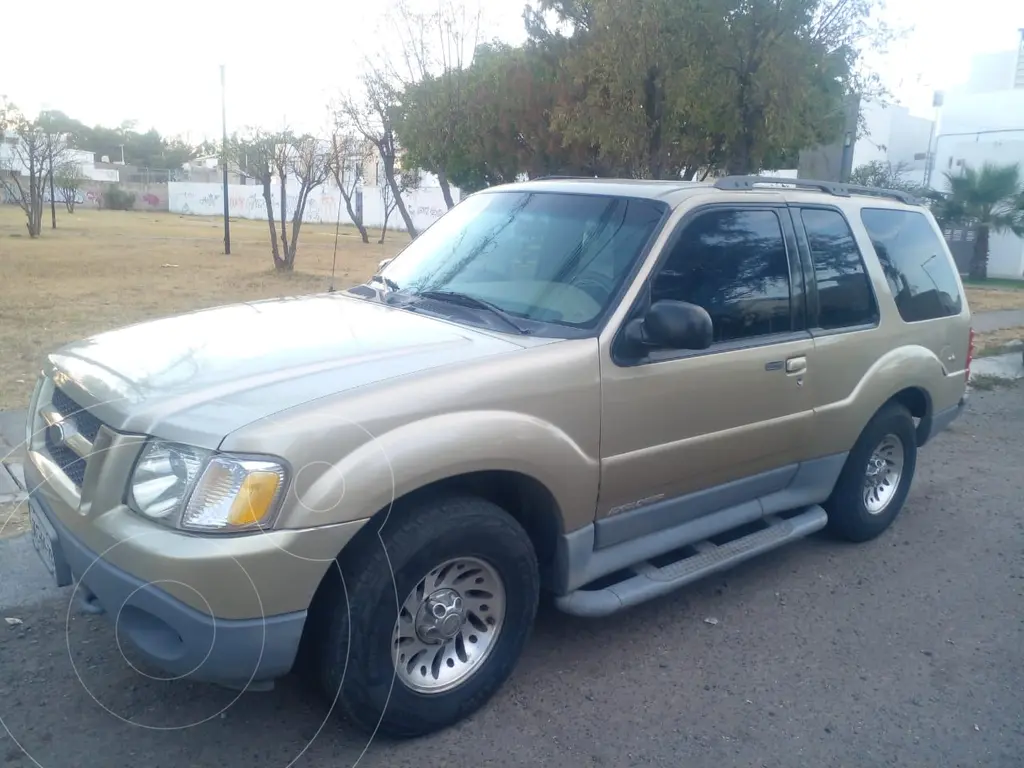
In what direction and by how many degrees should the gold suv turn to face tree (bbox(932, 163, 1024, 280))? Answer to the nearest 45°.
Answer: approximately 180°

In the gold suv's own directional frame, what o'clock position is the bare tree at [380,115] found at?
The bare tree is roughly at 4 o'clock from the gold suv.

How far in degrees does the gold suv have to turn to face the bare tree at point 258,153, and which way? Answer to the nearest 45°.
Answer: approximately 135° to its right

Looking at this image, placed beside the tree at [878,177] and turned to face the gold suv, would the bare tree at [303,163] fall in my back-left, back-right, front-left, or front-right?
front-right

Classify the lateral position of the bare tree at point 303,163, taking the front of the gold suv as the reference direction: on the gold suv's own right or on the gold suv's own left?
on the gold suv's own right

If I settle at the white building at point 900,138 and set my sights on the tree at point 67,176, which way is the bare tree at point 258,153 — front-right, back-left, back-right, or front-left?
front-left

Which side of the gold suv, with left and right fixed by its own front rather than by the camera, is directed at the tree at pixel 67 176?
right

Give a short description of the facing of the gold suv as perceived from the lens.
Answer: facing the viewer and to the left of the viewer

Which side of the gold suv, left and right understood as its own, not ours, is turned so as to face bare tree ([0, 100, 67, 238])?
right

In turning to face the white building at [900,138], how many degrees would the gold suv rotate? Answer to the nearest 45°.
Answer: approximately 180°

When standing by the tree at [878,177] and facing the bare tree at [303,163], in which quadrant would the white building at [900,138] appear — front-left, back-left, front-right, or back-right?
back-right
